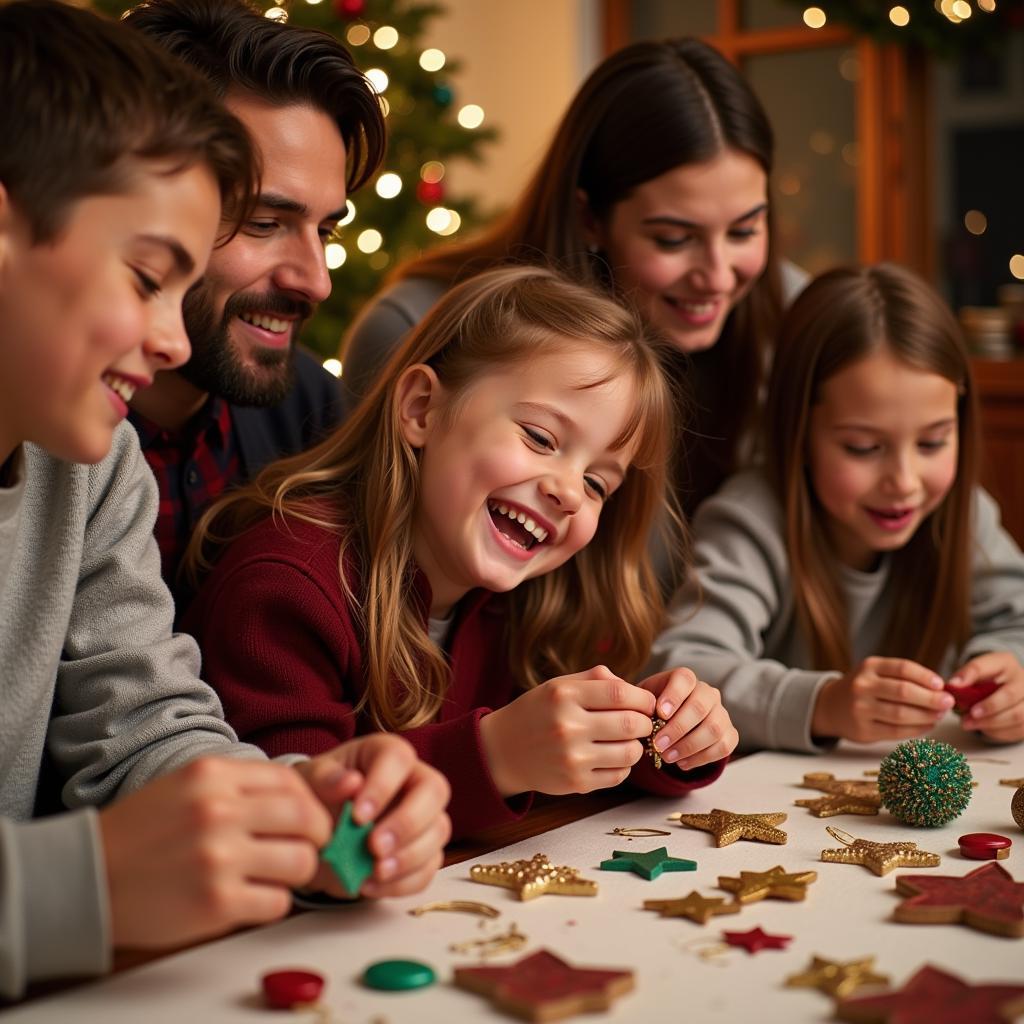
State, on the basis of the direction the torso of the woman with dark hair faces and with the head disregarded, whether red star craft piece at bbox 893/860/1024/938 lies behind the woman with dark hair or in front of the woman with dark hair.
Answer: in front

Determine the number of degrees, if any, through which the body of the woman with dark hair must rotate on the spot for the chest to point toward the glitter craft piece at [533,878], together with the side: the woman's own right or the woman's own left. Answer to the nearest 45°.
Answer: approximately 45° to the woman's own right

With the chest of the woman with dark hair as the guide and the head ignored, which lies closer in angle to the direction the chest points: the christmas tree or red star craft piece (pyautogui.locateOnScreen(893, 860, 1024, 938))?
the red star craft piece

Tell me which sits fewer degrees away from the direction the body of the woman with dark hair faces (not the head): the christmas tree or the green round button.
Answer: the green round button

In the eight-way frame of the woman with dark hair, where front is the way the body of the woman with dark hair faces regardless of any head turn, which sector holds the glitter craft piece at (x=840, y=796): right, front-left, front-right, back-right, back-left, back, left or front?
front-right

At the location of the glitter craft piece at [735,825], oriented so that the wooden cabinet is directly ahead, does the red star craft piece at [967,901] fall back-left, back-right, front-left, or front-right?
back-right

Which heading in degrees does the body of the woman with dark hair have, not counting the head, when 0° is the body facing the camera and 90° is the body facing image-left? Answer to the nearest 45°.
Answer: approximately 315°

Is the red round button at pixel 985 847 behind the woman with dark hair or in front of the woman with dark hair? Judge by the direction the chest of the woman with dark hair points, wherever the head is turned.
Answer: in front

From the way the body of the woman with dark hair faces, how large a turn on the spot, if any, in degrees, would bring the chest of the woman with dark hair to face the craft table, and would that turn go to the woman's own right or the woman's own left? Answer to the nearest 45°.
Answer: approximately 45° to the woman's own right

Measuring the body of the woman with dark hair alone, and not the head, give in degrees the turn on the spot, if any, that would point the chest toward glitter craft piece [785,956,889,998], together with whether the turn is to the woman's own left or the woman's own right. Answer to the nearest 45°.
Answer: approximately 45° to the woman's own right
